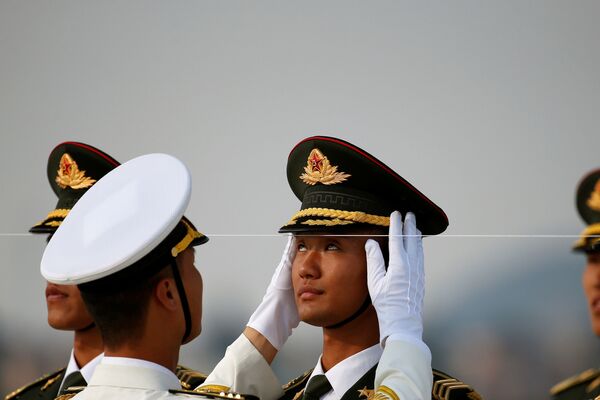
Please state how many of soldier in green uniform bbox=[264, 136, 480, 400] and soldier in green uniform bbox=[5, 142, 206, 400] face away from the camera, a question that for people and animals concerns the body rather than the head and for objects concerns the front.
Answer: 0

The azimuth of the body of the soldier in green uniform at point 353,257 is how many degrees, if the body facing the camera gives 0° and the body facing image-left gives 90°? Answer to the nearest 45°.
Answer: approximately 45°

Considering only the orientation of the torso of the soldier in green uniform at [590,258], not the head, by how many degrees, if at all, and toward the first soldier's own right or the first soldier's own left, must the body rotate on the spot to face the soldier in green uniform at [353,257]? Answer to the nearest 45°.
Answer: approximately 45° to the first soldier's own right

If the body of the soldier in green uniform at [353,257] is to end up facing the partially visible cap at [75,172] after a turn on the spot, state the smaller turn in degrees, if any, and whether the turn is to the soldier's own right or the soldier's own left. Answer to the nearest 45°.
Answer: approximately 90° to the soldier's own right

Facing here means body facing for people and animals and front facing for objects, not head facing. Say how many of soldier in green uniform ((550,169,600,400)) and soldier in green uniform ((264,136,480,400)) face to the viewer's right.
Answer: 0
